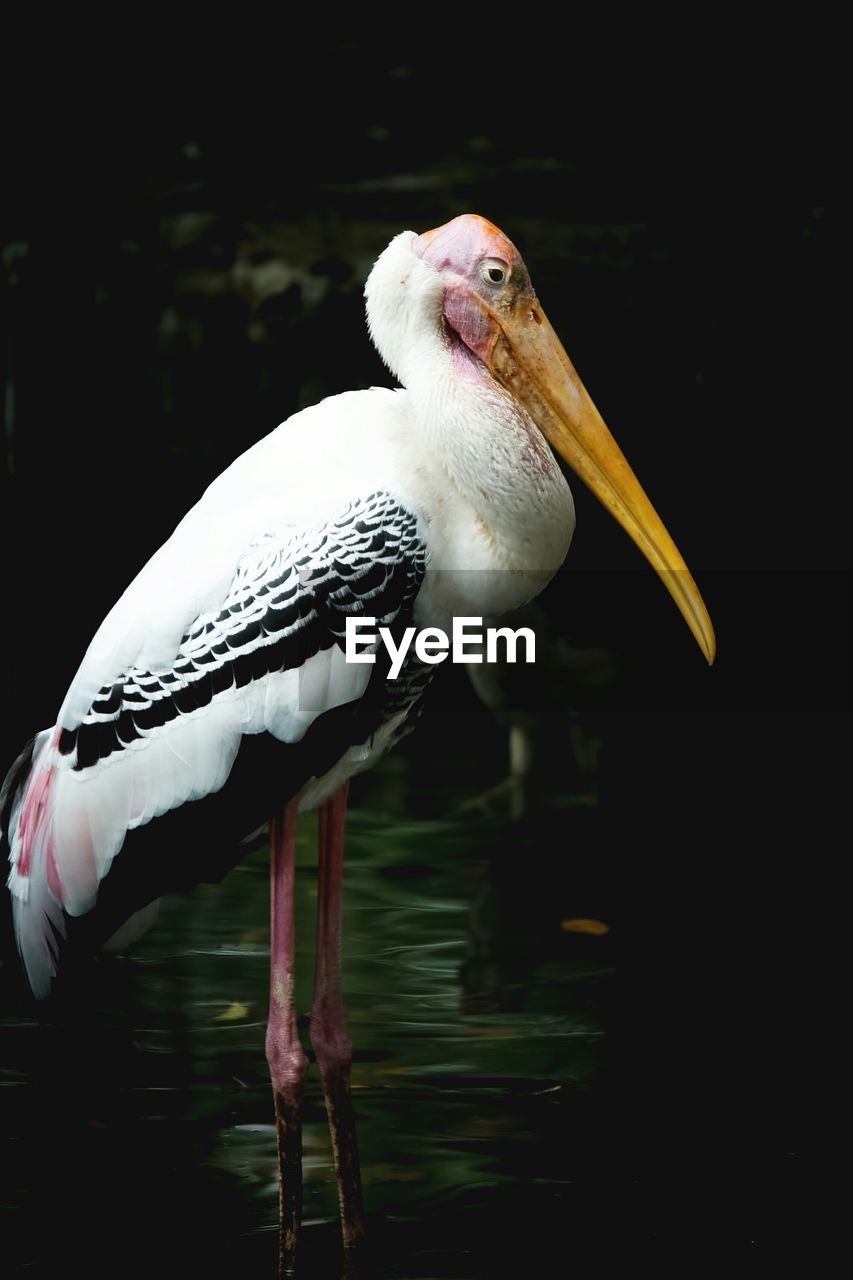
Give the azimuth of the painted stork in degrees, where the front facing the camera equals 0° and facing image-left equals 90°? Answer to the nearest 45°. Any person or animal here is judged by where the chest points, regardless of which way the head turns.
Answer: approximately 270°
